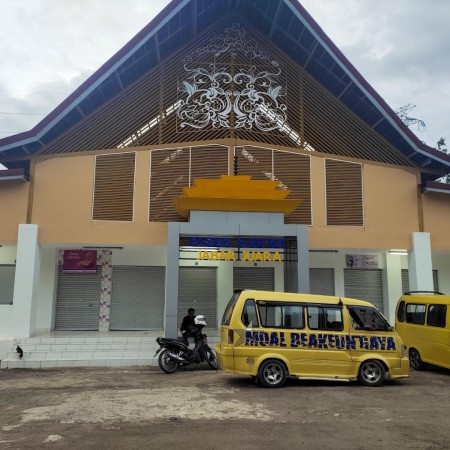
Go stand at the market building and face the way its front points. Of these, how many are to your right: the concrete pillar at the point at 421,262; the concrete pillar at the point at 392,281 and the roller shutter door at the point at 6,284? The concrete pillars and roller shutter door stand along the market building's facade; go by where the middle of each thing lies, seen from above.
1

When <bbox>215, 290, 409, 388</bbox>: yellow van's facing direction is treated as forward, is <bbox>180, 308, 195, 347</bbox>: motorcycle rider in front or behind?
behind

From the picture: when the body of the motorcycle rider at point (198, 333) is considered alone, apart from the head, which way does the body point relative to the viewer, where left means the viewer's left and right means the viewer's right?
facing to the right of the viewer

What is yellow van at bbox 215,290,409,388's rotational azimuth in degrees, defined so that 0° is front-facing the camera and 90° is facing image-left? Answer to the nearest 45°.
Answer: approximately 270°

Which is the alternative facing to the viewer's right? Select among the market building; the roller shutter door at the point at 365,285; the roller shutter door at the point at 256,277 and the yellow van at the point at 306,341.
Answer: the yellow van

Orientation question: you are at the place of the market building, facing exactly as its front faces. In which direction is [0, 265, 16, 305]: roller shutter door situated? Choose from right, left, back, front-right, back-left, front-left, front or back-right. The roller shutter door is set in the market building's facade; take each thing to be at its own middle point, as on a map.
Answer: right

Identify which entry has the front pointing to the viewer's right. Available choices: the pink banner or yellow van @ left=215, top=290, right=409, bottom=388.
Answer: the yellow van

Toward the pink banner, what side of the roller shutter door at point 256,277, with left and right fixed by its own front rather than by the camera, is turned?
right

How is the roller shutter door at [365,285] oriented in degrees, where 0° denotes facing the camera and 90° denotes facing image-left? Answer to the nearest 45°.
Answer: approximately 0°
